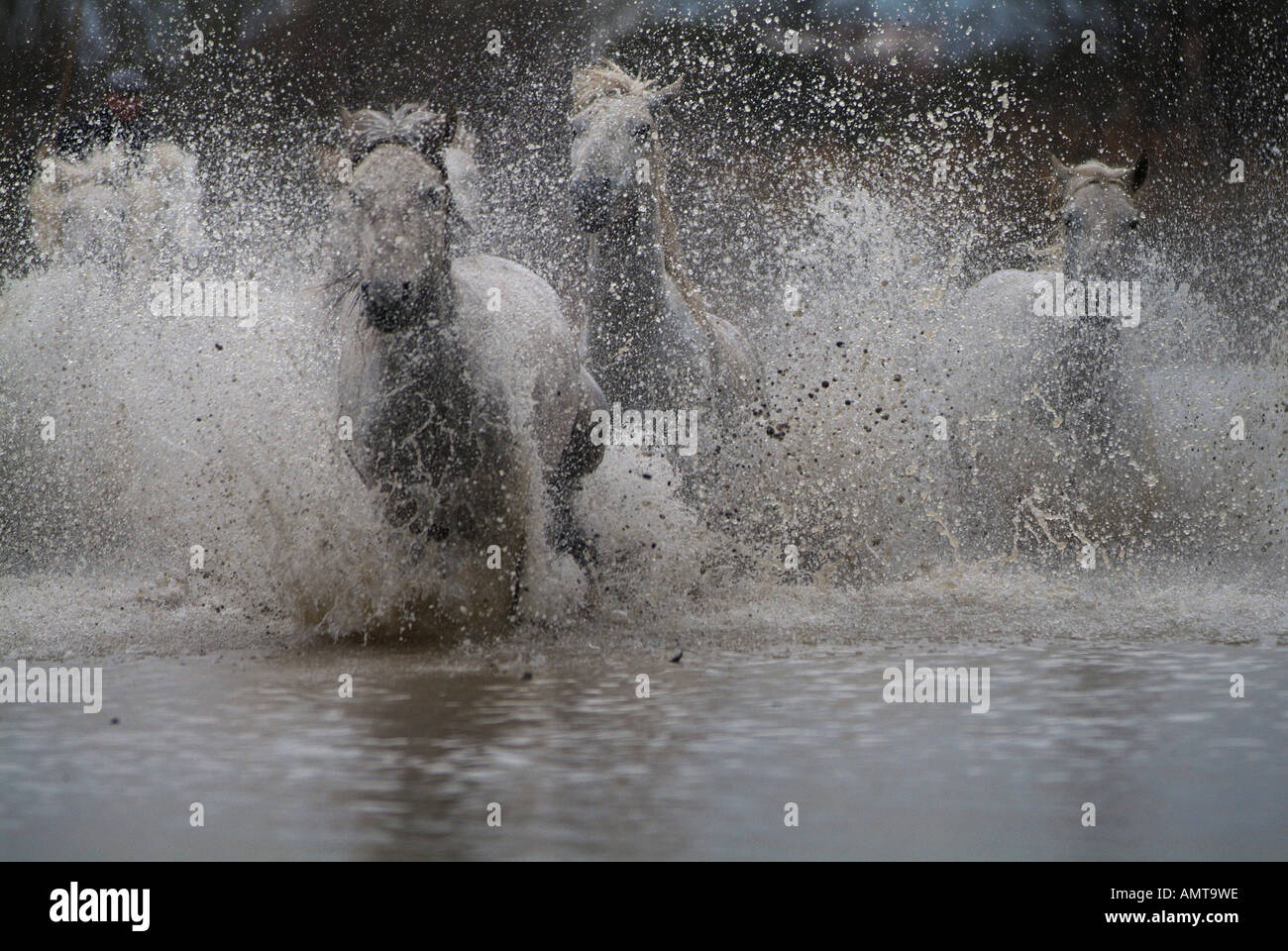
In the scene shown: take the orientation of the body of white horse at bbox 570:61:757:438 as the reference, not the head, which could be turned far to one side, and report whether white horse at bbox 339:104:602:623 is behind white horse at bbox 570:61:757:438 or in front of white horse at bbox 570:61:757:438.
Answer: in front

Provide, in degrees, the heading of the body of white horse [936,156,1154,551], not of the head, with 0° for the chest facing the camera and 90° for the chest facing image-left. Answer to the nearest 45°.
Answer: approximately 315°

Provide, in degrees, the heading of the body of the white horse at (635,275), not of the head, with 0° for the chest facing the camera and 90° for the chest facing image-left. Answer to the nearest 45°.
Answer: approximately 45°

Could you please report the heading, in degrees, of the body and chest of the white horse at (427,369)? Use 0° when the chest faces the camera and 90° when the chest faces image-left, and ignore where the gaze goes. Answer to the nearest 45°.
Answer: approximately 45°

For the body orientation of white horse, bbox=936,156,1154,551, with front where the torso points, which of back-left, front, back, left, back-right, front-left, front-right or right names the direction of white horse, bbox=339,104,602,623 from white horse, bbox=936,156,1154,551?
right

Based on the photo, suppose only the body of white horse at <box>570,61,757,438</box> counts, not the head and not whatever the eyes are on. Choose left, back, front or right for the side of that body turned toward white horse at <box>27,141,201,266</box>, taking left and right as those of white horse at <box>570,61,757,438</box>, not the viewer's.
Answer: right

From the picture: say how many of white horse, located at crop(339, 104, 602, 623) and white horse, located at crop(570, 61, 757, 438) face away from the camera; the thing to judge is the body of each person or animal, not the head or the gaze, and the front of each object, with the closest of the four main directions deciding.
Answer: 0

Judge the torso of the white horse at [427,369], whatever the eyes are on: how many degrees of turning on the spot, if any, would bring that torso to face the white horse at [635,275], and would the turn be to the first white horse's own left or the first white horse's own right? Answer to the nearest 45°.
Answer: approximately 180°
